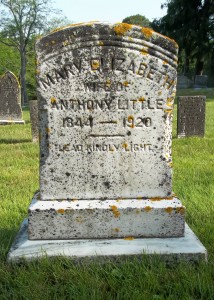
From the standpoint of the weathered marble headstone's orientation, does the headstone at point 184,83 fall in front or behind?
behind

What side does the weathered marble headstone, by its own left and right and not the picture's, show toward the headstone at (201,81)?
back

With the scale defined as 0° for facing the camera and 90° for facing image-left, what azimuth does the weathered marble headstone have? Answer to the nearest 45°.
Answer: approximately 0°

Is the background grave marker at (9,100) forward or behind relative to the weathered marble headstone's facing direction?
behind

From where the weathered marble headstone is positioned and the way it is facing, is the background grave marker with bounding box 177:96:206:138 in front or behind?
behind
